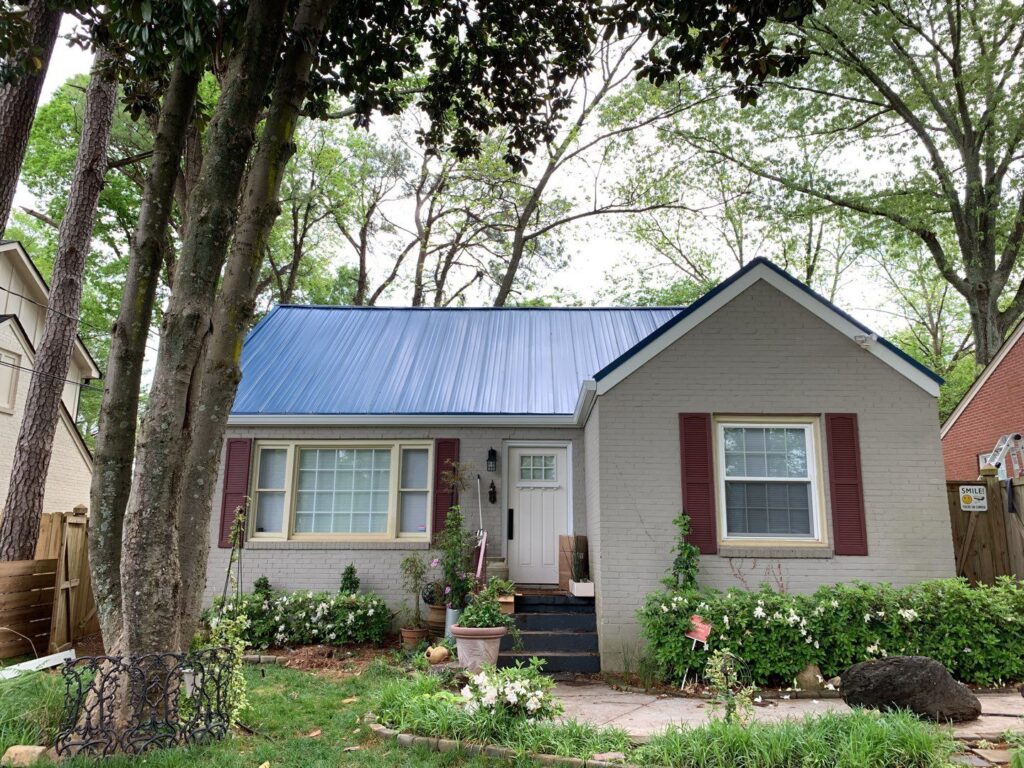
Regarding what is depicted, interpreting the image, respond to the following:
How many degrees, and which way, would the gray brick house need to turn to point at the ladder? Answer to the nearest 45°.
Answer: approximately 135° to its left

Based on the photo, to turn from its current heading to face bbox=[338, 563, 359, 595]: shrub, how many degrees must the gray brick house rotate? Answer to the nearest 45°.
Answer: approximately 90° to its right

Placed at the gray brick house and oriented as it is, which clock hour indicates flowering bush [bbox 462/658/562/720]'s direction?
The flowering bush is roughly at 1 o'clock from the gray brick house.

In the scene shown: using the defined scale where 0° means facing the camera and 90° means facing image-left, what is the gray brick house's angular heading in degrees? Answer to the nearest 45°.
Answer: approximately 0°

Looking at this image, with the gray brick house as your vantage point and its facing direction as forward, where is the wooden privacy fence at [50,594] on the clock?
The wooden privacy fence is roughly at 3 o'clock from the gray brick house.

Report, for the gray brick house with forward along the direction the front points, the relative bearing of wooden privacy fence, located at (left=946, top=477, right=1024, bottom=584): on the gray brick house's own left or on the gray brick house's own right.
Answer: on the gray brick house's own left

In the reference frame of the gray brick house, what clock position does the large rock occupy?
The large rock is roughly at 11 o'clock from the gray brick house.

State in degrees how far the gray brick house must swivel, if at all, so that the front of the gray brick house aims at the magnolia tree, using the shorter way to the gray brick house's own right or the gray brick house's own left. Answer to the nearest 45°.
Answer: approximately 45° to the gray brick house's own right

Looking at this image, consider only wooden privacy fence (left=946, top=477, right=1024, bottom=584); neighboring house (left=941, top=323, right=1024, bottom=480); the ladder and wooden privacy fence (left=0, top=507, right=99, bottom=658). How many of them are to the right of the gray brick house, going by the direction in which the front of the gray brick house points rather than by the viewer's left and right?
1

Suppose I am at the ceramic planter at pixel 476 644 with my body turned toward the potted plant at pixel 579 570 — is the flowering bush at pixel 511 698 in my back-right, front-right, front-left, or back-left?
back-right
